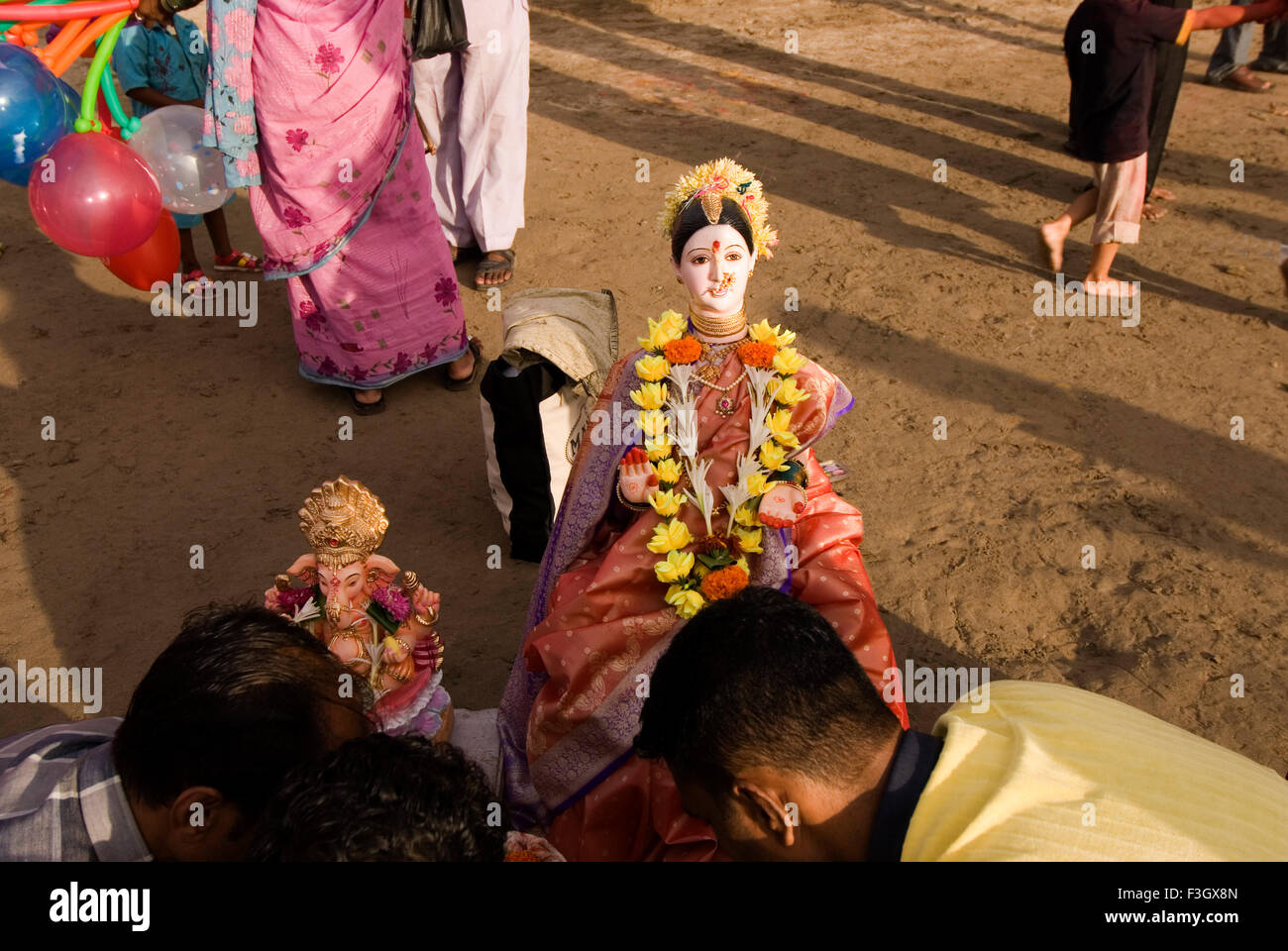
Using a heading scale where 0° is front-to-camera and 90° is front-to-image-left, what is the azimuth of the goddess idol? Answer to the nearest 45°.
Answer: approximately 0°

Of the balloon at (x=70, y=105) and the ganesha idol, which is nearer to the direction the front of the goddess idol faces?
the ganesha idol

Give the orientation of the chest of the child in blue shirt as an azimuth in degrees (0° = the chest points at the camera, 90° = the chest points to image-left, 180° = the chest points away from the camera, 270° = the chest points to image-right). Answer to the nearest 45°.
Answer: approximately 315°

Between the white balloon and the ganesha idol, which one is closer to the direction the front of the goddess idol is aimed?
the ganesha idol

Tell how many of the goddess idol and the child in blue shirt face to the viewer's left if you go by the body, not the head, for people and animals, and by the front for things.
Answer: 0

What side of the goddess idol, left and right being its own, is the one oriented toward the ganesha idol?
right

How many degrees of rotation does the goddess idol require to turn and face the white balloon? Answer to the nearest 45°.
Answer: approximately 135° to its right
